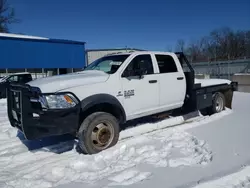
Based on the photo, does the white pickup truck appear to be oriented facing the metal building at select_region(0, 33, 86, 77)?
no
